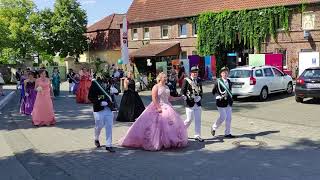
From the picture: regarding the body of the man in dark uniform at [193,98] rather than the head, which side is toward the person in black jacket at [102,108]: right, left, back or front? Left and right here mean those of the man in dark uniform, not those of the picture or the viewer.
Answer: right

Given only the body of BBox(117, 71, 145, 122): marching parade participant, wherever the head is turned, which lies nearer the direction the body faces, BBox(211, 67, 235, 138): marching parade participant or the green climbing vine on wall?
the marching parade participant

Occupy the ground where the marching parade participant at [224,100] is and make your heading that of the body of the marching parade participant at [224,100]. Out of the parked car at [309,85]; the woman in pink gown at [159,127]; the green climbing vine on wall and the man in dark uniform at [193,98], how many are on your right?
2

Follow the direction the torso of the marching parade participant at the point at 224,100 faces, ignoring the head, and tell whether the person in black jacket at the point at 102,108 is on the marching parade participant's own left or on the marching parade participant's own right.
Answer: on the marching parade participant's own right

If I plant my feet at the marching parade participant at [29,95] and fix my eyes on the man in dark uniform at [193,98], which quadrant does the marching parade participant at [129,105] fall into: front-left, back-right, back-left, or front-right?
front-left

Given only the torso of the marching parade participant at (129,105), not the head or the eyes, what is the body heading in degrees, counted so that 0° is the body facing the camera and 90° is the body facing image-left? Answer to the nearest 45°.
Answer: approximately 315°

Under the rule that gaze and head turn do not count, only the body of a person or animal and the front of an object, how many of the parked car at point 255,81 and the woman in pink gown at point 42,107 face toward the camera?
1

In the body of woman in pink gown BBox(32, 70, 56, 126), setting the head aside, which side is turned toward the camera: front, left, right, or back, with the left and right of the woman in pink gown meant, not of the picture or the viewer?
front

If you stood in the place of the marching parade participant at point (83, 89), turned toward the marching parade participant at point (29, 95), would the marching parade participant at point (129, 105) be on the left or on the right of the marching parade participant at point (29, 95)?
left

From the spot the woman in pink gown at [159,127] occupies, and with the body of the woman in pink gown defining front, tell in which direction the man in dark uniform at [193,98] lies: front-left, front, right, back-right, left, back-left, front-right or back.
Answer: left

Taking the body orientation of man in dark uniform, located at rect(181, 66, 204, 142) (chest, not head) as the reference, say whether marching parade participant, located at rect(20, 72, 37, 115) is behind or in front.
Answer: behind
